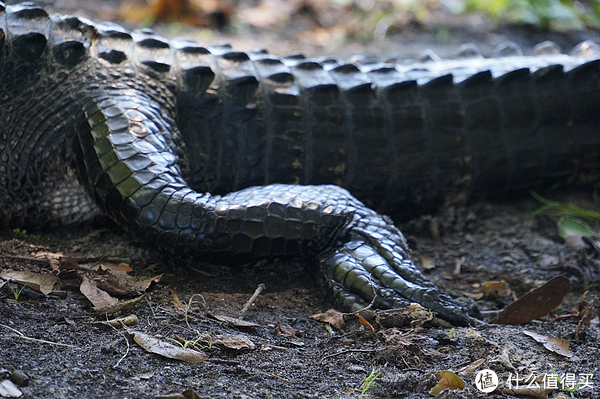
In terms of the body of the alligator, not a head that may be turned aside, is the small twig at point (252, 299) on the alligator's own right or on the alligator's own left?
on the alligator's own left

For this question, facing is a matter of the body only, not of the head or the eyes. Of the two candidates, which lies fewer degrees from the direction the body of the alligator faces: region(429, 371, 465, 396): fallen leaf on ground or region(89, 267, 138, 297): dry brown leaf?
the dry brown leaf

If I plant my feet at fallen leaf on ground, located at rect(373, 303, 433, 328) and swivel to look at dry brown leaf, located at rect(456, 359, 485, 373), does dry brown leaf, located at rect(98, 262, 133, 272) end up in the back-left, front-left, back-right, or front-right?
back-right

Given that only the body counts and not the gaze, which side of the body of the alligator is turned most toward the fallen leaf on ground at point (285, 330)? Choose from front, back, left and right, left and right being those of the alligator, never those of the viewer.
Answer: left

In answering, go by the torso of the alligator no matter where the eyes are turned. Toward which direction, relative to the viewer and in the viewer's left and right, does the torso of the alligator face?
facing to the left of the viewer

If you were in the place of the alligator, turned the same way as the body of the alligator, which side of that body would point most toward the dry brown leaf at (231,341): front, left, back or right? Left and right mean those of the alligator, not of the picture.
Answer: left
